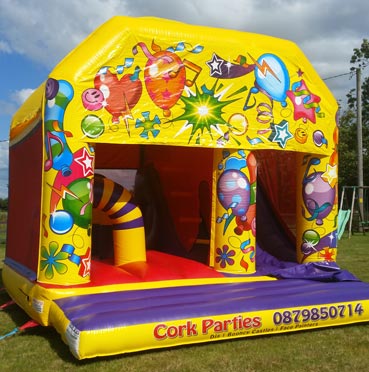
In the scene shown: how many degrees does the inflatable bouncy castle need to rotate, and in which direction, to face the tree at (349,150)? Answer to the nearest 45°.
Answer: approximately 90° to its left

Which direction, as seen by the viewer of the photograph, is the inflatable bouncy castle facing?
facing the viewer and to the right of the viewer
